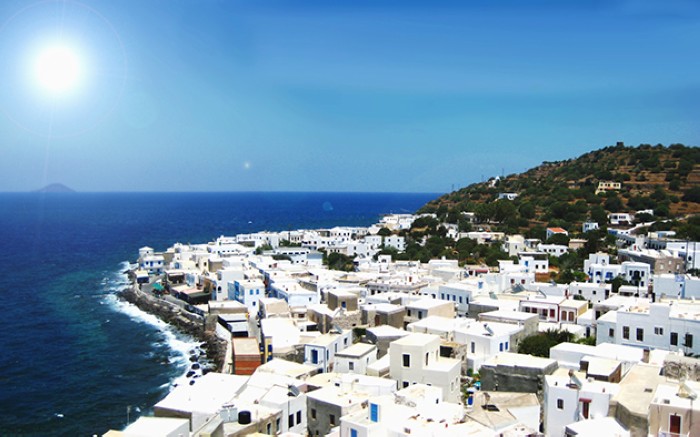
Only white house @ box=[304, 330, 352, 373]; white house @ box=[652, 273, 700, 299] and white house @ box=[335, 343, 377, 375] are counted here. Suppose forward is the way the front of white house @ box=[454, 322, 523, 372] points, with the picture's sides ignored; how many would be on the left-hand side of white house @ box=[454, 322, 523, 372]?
1

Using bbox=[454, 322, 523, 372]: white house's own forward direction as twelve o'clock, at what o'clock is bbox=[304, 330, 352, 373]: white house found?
bbox=[304, 330, 352, 373]: white house is roughly at 4 o'clock from bbox=[454, 322, 523, 372]: white house.

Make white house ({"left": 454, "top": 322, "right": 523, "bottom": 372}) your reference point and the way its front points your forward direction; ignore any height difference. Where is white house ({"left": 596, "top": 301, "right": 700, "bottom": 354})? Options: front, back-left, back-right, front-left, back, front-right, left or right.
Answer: front-left

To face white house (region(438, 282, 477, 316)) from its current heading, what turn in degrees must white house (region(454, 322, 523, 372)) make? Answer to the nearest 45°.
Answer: approximately 135° to its left

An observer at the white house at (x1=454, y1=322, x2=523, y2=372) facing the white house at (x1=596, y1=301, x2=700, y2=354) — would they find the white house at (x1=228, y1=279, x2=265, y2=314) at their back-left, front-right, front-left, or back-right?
back-left

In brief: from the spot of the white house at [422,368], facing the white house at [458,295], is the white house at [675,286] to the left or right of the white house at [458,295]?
right

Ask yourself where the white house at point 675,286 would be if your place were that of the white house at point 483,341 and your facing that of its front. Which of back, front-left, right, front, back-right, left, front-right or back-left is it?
left

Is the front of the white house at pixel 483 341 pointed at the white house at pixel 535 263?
no

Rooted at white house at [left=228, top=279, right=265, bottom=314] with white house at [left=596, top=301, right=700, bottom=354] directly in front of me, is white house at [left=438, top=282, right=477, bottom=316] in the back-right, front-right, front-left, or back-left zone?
front-left

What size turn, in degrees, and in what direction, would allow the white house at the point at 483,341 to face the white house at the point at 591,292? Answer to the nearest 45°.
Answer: approximately 90° to its left

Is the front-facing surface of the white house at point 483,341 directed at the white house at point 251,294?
no

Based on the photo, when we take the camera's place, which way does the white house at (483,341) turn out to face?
facing the viewer and to the right of the viewer

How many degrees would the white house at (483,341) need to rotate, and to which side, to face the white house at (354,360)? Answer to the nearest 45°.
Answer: approximately 90° to its right

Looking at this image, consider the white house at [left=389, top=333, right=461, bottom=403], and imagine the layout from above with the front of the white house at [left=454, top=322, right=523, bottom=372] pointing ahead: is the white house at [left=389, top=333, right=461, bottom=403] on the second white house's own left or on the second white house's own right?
on the second white house's own right

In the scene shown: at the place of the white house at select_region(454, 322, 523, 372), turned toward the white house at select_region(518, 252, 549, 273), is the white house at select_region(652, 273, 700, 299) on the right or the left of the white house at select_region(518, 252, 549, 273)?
right
